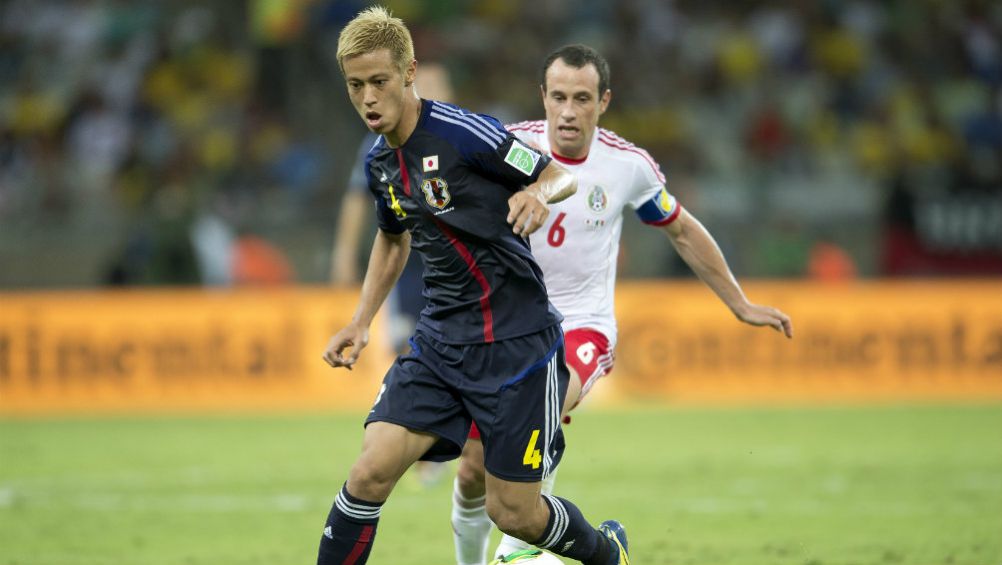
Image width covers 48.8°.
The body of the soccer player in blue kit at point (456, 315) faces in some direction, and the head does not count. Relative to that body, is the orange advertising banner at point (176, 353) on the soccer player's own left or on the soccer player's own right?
on the soccer player's own right

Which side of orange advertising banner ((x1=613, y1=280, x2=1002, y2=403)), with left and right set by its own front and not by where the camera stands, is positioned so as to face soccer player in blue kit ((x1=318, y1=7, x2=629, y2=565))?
front

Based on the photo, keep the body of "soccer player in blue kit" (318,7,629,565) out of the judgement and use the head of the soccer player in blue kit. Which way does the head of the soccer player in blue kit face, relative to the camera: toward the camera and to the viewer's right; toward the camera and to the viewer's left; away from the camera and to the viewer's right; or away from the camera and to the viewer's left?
toward the camera and to the viewer's left

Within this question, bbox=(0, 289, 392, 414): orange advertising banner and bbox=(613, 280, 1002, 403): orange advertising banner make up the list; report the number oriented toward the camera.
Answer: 2

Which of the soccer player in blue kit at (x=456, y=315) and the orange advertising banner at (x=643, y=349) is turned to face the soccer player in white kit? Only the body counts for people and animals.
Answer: the orange advertising banner

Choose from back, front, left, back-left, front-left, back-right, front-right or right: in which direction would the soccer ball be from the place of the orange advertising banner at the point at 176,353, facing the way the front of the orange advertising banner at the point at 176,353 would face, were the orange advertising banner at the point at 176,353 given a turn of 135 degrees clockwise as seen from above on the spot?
back-left

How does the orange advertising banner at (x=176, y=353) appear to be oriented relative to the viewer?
toward the camera

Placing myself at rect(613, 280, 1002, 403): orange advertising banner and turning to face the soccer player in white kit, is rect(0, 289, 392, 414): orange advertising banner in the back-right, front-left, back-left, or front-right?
front-right

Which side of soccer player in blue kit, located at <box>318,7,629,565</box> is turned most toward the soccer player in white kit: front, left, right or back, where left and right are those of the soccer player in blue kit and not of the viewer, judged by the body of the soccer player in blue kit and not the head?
back

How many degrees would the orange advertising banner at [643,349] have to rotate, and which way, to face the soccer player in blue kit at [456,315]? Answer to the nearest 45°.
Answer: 0° — it already faces them

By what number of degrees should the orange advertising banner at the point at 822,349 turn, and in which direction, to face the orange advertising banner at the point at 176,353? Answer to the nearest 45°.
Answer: approximately 90° to its right

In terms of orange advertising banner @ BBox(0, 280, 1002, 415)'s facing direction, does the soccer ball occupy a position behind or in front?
in front

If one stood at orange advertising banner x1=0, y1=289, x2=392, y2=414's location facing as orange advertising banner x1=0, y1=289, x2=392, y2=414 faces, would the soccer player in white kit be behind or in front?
in front

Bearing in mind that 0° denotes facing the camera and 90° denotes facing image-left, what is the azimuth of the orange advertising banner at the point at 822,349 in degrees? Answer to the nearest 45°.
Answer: approximately 0°
